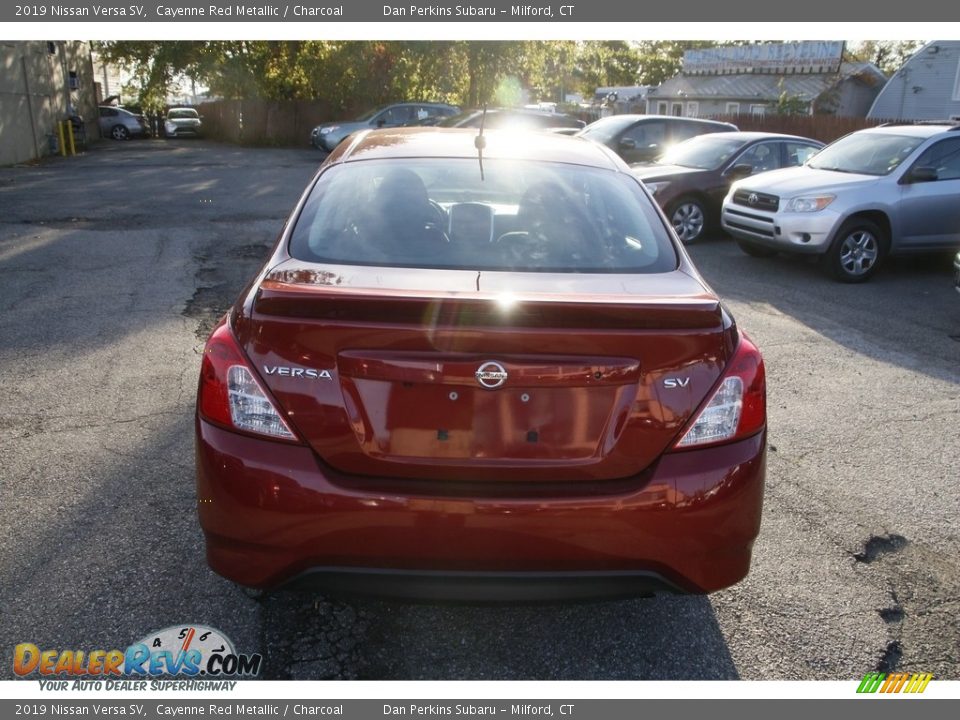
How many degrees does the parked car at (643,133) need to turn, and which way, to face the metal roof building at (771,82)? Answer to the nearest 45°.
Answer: approximately 135° to its right

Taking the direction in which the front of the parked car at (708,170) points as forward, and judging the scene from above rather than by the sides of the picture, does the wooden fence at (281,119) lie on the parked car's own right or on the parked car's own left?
on the parked car's own right

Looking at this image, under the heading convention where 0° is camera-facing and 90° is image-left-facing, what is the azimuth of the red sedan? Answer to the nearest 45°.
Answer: approximately 180°

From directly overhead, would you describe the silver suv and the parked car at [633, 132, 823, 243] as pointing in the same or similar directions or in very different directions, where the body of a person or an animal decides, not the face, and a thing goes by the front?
same or similar directions

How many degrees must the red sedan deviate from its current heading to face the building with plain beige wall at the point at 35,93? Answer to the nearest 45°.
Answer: approximately 45° to its left

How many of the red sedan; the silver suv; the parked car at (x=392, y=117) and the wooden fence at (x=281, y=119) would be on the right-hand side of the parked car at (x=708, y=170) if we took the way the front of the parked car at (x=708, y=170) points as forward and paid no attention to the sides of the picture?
2

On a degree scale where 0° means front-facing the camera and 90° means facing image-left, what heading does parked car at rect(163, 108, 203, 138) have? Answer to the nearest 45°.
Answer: approximately 0°

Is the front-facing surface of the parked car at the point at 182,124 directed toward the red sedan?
yes

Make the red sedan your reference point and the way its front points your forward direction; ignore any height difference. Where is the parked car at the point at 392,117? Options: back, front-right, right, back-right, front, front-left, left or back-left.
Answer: front

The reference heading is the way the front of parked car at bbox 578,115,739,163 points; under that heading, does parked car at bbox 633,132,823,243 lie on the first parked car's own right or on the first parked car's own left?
on the first parked car's own left

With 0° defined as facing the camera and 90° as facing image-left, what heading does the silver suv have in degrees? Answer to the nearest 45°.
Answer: approximately 45°

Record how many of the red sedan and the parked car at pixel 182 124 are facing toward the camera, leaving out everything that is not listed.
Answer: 1

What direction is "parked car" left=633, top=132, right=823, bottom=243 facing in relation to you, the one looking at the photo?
facing the viewer and to the left of the viewer

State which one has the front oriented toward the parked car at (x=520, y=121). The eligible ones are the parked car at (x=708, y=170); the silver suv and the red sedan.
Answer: the red sedan

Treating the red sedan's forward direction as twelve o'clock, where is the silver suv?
The silver suv is roughly at 1 o'clock from the red sedan.

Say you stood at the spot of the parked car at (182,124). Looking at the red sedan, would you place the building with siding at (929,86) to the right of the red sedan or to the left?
left

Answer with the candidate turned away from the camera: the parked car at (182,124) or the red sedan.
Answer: the red sedan

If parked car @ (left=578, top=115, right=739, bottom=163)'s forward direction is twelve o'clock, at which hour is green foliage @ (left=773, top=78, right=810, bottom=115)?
The green foliage is roughly at 5 o'clock from the parked car.

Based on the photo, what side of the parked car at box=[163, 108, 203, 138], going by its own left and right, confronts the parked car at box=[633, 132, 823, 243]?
front
